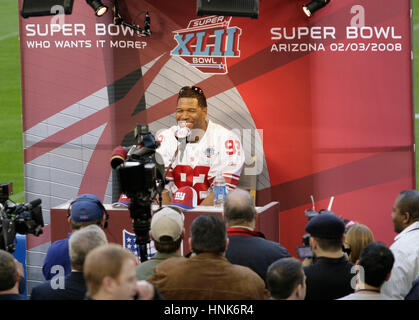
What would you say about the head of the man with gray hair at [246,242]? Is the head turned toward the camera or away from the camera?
away from the camera

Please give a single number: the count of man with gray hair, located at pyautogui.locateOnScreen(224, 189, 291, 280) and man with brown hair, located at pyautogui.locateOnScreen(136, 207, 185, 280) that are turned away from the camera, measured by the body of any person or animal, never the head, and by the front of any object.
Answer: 2

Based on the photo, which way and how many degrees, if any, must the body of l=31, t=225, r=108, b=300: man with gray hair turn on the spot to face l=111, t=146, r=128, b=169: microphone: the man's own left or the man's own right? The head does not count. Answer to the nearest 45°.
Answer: approximately 45° to the man's own left

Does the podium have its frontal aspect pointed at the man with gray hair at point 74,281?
yes

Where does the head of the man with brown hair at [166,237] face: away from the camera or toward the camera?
away from the camera

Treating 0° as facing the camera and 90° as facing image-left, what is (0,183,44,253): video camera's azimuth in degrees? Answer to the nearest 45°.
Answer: approximately 270°

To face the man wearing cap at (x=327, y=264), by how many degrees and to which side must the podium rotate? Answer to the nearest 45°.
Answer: approximately 45° to its left

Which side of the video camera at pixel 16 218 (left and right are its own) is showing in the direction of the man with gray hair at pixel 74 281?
right

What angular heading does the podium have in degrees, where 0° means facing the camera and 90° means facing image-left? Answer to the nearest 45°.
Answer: approximately 0°

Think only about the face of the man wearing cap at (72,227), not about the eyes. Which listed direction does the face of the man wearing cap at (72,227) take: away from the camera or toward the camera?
away from the camera

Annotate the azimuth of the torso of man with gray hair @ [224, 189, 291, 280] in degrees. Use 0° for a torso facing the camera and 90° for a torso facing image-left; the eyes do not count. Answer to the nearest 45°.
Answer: approximately 180°
